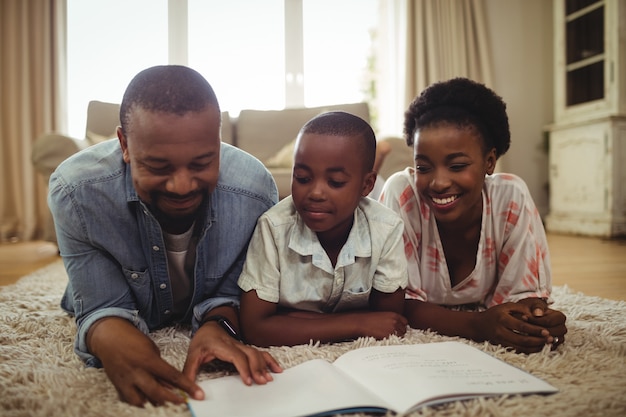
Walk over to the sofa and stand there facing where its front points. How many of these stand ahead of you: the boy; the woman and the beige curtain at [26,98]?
2

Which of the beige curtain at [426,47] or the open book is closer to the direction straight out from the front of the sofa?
the open book

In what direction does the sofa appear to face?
toward the camera

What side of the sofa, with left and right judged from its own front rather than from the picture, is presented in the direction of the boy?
front

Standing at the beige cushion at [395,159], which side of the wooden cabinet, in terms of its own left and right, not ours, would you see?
front

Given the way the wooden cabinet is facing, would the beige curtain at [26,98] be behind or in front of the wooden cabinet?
in front

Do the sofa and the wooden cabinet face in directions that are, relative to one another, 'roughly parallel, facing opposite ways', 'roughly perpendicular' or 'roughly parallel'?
roughly perpendicular

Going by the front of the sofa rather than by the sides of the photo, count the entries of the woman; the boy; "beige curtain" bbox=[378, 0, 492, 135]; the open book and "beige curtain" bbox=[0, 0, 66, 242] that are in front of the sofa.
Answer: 3

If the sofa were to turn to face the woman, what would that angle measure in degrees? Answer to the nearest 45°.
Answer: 0° — it already faces them

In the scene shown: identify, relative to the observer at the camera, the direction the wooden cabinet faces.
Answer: facing the viewer and to the left of the viewer

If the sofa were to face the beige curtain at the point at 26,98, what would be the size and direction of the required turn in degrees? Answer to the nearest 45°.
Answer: approximately 135° to its right

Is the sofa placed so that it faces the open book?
yes

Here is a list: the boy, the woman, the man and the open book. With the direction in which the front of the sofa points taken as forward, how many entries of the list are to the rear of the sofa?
0

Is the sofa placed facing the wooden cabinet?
no
